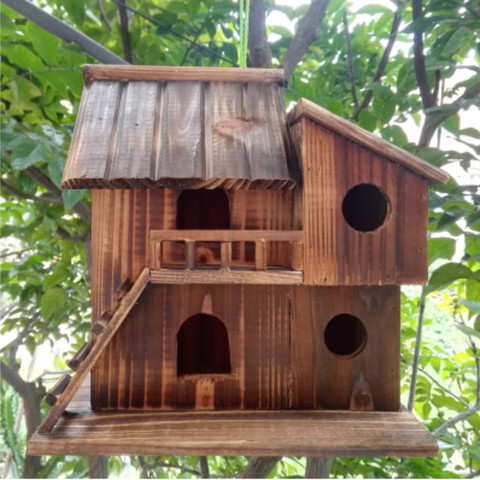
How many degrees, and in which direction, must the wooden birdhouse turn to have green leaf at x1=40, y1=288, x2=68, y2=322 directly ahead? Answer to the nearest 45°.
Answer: approximately 135° to its right

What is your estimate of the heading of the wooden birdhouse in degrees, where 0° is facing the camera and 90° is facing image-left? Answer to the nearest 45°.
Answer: approximately 0°

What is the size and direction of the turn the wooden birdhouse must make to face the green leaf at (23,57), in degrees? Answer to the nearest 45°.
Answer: approximately 135° to its right
